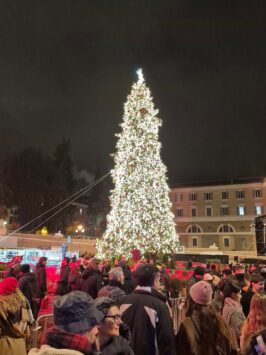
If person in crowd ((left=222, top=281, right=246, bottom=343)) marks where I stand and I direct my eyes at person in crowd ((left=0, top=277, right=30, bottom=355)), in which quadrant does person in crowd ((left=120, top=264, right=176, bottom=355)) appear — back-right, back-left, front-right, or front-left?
front-left

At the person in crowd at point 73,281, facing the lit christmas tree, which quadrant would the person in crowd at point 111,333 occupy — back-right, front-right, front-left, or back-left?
back-right

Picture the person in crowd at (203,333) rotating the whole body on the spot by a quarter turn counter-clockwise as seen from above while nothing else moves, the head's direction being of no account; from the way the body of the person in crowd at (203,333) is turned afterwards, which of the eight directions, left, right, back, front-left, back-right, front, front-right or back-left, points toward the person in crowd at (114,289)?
front-right

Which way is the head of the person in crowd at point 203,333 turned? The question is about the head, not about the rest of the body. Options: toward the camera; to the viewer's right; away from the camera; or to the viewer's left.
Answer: away from the camera

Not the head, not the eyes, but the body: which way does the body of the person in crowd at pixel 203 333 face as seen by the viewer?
away from the camera

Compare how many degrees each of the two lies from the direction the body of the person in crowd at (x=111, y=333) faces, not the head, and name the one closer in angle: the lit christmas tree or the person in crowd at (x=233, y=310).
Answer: the person in crowd

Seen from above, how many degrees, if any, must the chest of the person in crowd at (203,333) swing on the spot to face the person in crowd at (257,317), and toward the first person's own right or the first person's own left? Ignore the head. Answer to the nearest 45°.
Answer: approximately 90° to the first person's own right

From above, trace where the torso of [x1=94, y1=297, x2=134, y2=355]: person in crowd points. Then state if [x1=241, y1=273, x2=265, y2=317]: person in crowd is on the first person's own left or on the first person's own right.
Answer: on the first person's own left

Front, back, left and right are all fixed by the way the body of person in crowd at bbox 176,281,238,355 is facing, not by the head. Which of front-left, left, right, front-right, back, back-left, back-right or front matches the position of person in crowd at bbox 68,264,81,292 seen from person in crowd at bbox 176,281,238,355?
front-left
